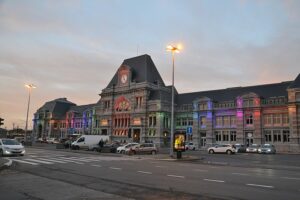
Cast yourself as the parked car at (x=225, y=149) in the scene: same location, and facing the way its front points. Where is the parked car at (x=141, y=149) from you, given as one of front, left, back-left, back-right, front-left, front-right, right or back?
front-left

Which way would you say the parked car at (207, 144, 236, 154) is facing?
to the viewer's left

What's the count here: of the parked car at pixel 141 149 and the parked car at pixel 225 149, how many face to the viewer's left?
2

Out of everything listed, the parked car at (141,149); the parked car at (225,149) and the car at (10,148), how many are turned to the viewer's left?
2

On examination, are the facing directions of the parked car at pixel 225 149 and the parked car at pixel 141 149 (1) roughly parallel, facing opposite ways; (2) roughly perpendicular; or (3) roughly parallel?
roughly parallel

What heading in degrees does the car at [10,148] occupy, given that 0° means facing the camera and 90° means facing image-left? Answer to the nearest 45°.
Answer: approximately 315°

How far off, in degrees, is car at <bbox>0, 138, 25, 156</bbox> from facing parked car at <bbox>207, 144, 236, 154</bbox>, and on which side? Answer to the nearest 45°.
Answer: approximately 45° to its left

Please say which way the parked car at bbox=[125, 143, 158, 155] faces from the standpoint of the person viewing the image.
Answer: facing to the left of the viewer

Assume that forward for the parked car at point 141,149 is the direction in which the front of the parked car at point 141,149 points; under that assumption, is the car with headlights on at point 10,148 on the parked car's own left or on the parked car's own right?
on the parked car's own left
